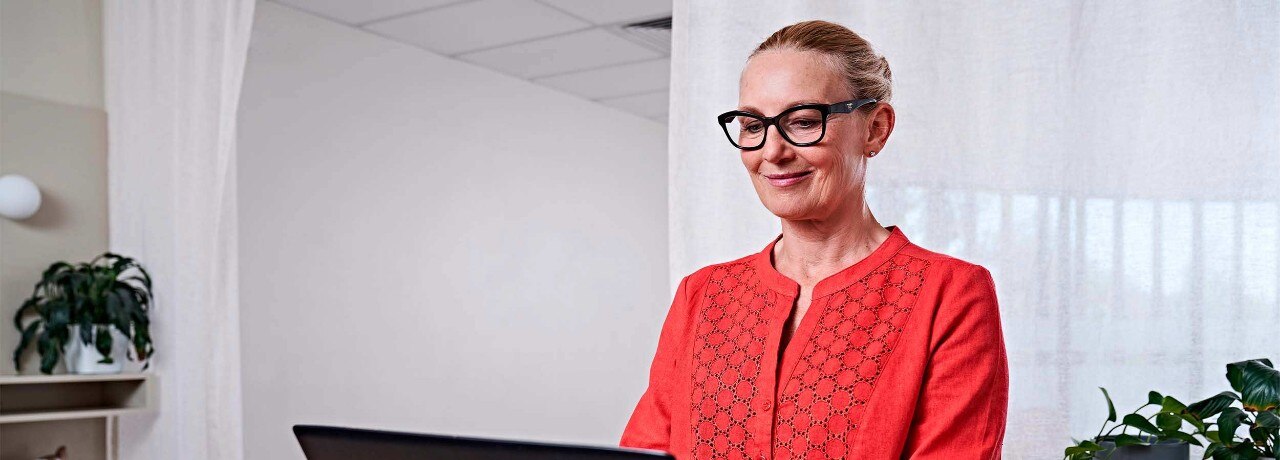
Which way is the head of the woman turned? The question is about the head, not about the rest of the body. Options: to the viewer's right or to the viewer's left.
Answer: to the viewer's left

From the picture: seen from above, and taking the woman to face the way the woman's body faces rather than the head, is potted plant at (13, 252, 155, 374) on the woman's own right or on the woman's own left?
on the woman's own right

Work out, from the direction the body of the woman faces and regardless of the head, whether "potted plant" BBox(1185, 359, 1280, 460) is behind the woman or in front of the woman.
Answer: behind

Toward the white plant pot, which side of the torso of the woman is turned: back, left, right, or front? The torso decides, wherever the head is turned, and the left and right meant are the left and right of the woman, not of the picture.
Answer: right

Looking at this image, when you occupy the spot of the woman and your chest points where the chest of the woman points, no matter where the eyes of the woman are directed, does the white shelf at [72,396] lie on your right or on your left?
on your right

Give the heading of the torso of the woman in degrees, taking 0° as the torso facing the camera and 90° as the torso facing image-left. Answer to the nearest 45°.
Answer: approximately 45°
